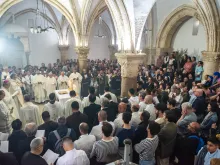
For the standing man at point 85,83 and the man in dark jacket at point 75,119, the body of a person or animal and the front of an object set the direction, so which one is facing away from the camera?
the man in dark jacket

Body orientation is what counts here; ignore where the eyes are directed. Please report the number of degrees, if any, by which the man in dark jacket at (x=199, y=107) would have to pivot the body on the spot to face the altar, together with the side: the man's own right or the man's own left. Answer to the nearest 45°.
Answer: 0° — they already face it

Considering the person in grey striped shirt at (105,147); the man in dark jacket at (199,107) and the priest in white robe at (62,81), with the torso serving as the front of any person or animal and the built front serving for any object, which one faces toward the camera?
the priest in white robe

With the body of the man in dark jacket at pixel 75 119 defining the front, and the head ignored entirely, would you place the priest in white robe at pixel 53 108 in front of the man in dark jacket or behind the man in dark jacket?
in front

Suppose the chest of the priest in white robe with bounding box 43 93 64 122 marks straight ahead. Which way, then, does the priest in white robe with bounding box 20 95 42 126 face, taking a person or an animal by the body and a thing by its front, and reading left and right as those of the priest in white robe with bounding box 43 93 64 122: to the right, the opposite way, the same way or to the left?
the same way

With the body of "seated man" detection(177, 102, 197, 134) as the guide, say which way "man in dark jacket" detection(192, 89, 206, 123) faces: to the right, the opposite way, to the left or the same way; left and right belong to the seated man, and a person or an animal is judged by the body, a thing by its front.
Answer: the same way

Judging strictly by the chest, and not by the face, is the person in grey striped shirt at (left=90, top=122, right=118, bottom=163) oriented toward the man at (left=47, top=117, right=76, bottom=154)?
no

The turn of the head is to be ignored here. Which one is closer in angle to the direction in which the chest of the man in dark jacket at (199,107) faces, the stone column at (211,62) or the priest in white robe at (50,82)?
the priest in white robe

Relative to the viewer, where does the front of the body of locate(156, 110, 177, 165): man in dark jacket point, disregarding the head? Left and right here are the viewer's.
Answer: facing away from the viewer and to the left of the viewer

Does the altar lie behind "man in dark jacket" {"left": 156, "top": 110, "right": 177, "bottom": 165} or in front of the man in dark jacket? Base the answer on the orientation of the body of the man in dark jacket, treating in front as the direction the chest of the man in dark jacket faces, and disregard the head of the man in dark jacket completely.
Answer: in front

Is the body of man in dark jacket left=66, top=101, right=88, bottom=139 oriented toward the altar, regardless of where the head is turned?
yes

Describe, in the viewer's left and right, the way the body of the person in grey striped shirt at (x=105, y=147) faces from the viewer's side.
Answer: facing away from the viewer

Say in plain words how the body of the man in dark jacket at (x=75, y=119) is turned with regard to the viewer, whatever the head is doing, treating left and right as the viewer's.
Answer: facing away from the viewer

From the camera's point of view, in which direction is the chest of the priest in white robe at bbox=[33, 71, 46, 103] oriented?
toward the camera

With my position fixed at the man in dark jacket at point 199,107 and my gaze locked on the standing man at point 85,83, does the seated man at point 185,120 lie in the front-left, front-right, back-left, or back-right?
back-left
